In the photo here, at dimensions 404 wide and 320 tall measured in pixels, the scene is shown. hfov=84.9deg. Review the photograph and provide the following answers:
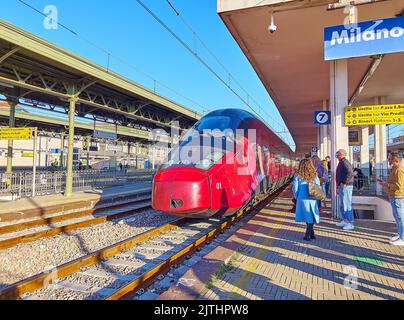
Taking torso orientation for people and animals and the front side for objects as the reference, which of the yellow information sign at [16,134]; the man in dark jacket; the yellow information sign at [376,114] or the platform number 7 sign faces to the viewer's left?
the man in dark jacket

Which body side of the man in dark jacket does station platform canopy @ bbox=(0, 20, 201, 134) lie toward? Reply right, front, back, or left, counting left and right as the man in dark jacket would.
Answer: front

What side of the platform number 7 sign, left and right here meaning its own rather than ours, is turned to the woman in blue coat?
front

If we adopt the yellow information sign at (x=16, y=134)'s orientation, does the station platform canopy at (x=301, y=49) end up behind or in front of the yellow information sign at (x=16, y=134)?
in front

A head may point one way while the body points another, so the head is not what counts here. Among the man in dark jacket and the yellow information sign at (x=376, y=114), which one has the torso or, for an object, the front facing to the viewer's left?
the man in dark jacket

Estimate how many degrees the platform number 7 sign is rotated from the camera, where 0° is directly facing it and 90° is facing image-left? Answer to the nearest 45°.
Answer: approximately 0°

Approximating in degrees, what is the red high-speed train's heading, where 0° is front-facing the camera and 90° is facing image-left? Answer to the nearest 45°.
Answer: approximately 45°

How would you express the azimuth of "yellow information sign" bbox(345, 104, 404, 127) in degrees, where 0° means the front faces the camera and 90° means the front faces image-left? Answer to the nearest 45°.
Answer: approximately 0°

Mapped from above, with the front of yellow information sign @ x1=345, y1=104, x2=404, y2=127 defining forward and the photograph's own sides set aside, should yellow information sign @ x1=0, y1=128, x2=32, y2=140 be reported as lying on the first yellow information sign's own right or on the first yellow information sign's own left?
on the first yellow information sign's own right

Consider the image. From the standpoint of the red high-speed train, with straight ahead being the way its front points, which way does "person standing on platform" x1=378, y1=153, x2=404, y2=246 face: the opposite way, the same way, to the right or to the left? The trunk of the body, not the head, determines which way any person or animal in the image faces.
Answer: to the right

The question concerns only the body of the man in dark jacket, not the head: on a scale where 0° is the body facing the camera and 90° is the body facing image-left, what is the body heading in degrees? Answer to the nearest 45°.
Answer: approximately 90°
